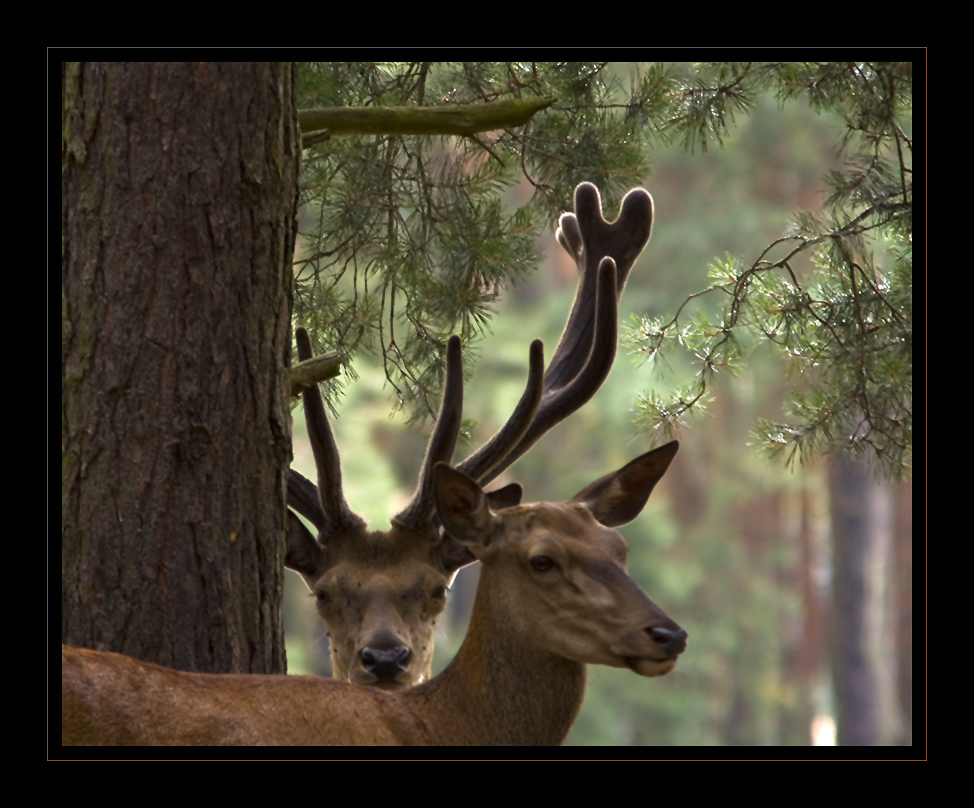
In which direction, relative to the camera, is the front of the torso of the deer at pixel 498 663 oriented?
to the viewer's right

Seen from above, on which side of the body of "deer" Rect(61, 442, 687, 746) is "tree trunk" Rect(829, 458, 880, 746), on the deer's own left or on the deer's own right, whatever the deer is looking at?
on the deer's own left
